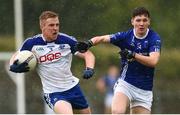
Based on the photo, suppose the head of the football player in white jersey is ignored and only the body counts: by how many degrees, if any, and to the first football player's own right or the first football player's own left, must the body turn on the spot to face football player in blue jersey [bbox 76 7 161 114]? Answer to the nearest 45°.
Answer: approximately 90° to the first football player's own left

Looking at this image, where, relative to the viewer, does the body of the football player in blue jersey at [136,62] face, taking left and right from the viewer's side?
facing the viewer

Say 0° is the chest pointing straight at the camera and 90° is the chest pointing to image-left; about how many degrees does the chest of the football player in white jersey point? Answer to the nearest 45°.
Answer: approximately 0°
